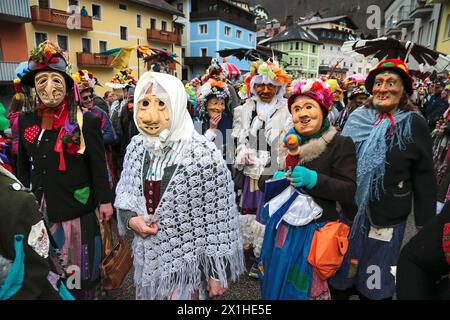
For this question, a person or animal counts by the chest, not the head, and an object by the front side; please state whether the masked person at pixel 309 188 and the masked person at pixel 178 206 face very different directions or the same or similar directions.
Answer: same or similar directions

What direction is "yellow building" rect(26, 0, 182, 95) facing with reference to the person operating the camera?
facing the viewer and to the right of the viewer

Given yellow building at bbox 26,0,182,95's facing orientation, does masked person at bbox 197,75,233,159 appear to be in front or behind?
in front

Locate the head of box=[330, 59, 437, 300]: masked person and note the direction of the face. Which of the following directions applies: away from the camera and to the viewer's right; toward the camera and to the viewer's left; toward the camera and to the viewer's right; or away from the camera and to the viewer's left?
toward the camera and to the viewer's left

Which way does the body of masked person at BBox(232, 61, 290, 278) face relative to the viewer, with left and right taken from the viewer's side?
facing the viewer

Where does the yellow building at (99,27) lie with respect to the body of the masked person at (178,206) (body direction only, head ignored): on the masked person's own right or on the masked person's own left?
on the masked person's own right

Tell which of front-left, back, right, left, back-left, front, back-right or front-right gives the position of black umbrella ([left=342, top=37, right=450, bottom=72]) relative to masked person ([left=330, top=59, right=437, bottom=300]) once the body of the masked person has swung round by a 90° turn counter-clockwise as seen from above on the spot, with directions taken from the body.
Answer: back-left

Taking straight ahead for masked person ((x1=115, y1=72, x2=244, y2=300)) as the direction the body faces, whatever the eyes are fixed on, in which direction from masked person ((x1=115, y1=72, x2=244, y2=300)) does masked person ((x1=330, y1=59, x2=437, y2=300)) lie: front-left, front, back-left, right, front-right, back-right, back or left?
back-left

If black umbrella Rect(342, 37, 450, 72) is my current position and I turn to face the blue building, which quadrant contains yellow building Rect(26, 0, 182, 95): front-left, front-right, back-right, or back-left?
front-left

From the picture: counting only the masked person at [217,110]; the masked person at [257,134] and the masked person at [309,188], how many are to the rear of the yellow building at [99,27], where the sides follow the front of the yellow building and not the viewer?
0

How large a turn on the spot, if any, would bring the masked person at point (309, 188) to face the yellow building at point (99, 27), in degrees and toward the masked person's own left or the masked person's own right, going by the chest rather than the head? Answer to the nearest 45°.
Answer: approximately 90° to the masked person's own right

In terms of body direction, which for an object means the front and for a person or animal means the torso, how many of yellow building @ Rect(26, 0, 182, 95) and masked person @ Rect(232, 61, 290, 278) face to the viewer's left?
0

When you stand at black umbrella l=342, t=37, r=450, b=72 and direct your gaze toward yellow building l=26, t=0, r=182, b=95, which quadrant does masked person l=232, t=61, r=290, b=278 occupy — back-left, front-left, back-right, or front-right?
front-left
